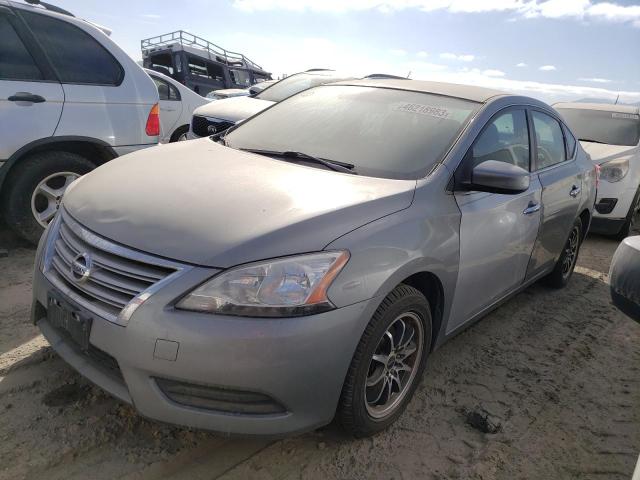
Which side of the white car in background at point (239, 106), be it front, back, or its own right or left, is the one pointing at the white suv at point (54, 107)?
front

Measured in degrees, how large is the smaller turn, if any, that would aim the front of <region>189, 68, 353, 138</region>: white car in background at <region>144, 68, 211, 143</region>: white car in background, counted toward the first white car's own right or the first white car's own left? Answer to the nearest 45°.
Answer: approximately 90° to the first white car's own right

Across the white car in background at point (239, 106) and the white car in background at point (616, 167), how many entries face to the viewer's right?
0

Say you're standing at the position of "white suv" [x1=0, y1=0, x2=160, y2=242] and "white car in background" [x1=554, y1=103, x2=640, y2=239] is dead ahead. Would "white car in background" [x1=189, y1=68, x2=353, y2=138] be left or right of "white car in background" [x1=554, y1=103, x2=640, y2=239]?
left

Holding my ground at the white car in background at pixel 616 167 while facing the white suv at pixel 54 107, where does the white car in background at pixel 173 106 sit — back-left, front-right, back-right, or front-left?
front-right

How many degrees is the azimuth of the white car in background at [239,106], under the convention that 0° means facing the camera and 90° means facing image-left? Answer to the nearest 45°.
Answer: approximately 45°

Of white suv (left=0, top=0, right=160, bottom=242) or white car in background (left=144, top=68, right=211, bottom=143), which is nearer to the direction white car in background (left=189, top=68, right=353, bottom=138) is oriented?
the white suv

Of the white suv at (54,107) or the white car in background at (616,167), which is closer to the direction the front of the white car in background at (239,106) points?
the white suv

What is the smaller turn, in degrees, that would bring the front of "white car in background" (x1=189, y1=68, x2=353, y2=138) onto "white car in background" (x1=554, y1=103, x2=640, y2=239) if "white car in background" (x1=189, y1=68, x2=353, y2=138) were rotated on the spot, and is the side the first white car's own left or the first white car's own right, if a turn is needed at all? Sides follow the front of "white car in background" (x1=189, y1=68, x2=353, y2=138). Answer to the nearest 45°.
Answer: approximately 135° to the first white car's own left

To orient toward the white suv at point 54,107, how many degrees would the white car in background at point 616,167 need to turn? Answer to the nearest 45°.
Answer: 0° — it already faces it

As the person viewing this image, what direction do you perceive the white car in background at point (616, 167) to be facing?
facing the viewer and to the left of the viewer
